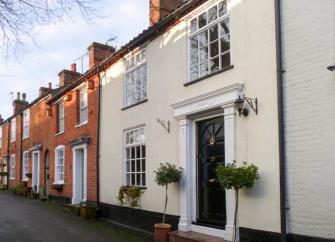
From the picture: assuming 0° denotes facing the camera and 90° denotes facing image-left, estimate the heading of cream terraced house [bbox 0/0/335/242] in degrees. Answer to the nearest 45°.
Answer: approximately 45°
